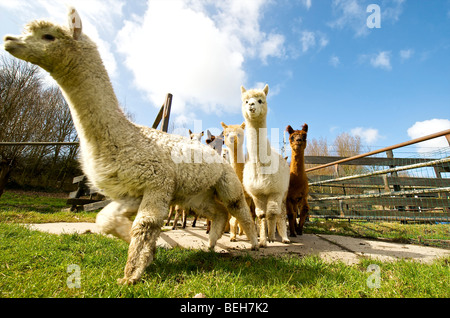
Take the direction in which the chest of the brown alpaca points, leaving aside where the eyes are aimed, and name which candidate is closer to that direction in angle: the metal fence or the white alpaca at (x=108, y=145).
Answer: the white alpaca

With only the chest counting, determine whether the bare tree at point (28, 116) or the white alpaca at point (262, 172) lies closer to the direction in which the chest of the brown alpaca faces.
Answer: the white alpaca

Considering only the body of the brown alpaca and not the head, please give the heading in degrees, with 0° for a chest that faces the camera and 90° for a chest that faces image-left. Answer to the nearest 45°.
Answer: approximately 0°

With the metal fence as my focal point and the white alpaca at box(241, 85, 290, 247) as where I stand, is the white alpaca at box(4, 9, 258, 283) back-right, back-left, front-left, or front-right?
back-right

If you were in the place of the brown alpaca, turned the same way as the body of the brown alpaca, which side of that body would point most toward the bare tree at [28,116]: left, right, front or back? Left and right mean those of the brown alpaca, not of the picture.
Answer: right

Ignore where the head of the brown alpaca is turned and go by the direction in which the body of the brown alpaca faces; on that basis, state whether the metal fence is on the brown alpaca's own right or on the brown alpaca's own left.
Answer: on the brown alpaca's own left

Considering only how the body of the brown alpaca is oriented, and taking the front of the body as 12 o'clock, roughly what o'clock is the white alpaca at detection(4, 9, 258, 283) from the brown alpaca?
The white alpaca is roughly at 1 o'clock from the brown alpaca.

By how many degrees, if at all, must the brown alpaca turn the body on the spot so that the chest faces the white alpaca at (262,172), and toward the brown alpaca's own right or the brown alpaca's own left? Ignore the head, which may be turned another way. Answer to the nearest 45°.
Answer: approximately 45° to the brown alpaca's own right
